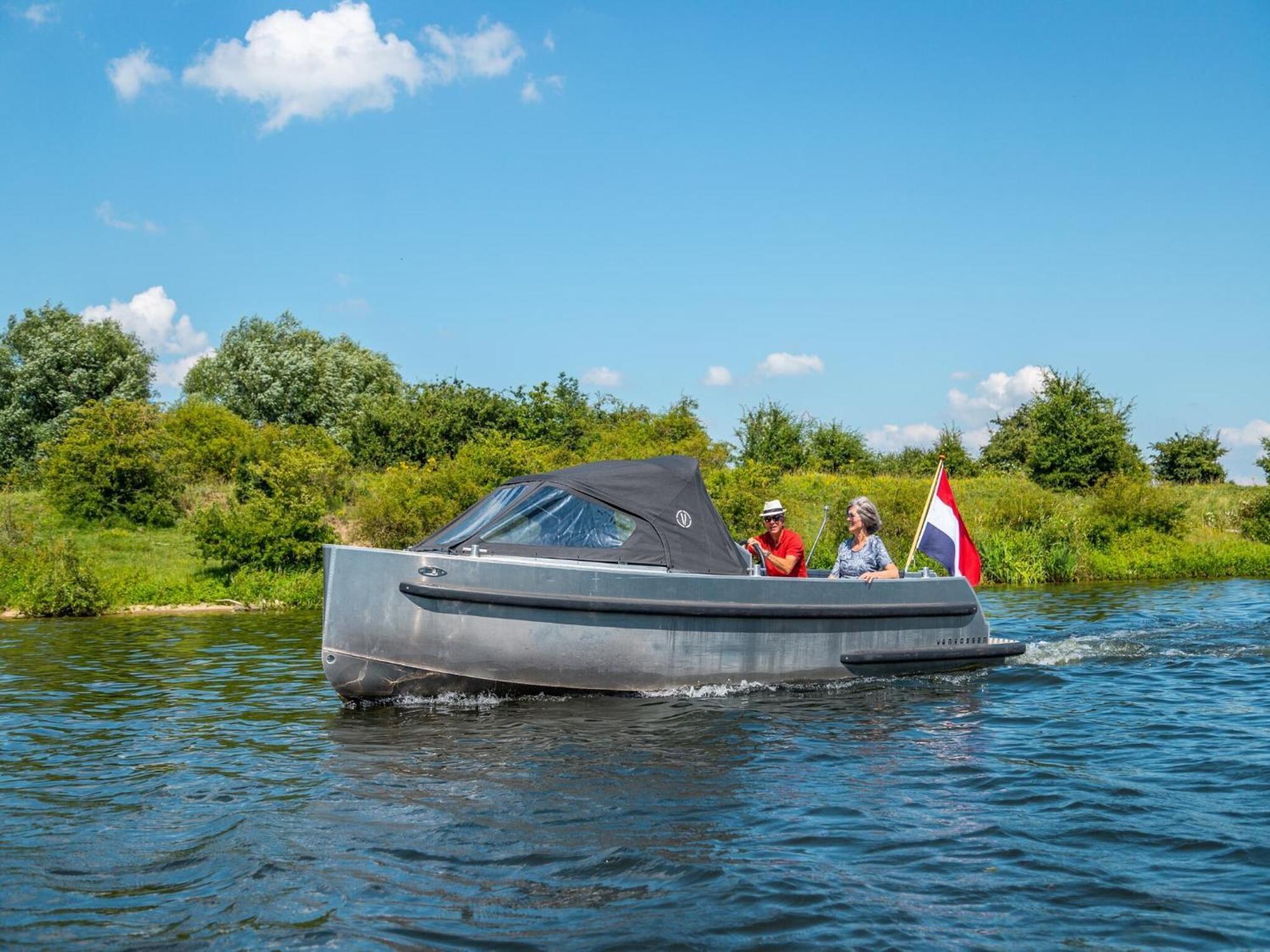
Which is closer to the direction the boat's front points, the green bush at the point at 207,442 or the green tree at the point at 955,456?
the green bush

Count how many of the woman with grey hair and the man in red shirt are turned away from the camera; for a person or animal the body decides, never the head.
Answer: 0

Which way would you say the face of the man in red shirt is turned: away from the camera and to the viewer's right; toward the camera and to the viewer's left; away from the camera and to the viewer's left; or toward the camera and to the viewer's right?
toward the camera and to the viewer's left

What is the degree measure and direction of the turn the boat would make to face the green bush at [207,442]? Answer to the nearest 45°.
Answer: approximately 45° to its right

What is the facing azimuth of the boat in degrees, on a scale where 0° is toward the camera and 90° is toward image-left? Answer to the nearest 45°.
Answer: approximately 90°

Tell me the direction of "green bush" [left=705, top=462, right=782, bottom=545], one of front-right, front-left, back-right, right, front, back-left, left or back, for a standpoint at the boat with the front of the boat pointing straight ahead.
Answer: right

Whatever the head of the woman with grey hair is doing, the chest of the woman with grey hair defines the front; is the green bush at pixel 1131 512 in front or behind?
behind

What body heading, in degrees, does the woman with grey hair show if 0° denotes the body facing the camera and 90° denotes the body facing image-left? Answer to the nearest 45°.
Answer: approximately 45°
